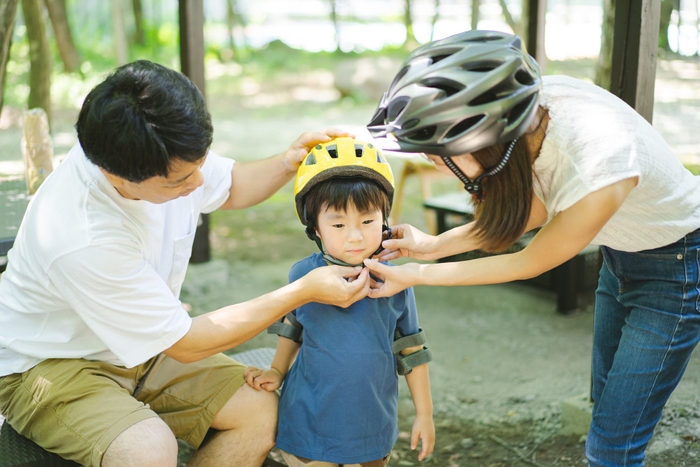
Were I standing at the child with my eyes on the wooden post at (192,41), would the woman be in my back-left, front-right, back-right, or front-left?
back-right

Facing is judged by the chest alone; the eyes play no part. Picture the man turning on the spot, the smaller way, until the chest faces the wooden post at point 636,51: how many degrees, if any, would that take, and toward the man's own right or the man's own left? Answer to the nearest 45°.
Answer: approximately 45° to the man's own left

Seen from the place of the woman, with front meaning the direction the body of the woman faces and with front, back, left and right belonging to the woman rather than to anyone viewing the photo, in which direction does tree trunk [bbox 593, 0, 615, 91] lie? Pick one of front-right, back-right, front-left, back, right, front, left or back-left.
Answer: right

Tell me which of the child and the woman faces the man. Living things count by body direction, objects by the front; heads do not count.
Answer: the woman

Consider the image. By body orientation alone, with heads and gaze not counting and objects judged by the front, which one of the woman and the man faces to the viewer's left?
the woman

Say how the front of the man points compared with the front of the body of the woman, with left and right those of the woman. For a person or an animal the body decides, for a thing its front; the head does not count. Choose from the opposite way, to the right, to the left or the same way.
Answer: the opposite way

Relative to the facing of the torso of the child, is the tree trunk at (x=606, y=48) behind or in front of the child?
behind

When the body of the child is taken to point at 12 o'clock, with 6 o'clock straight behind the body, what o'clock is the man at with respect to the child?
The man is roughly at 3 o'clock from the child.

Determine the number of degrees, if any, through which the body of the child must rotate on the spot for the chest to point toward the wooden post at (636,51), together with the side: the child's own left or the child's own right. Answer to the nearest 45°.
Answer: approximately 135° to the child's own left

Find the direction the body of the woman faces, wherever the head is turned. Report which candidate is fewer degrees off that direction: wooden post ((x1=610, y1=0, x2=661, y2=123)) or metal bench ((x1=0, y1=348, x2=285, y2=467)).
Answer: the metal bench

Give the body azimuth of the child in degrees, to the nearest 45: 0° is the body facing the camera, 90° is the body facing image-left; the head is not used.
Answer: approximately 0°

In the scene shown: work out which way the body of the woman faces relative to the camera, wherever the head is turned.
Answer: to the viewer's left

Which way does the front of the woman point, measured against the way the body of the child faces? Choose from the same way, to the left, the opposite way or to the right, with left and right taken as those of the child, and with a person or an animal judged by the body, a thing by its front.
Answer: to the right
